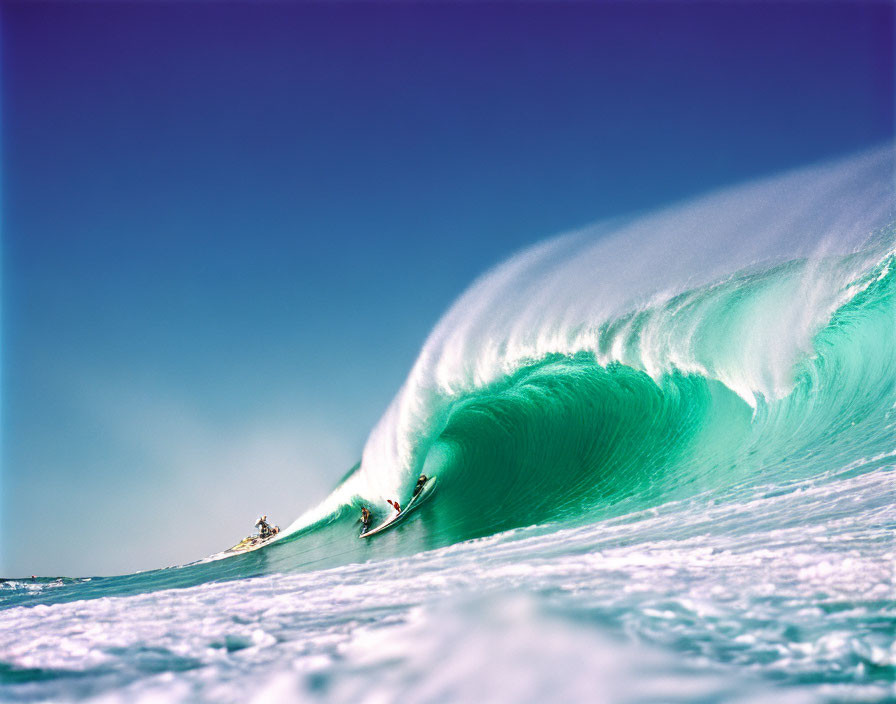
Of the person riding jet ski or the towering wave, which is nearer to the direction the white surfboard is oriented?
the person riding jet ski

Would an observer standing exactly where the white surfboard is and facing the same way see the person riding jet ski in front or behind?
in front

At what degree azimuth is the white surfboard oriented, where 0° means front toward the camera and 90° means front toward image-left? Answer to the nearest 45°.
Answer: approximately 90°
